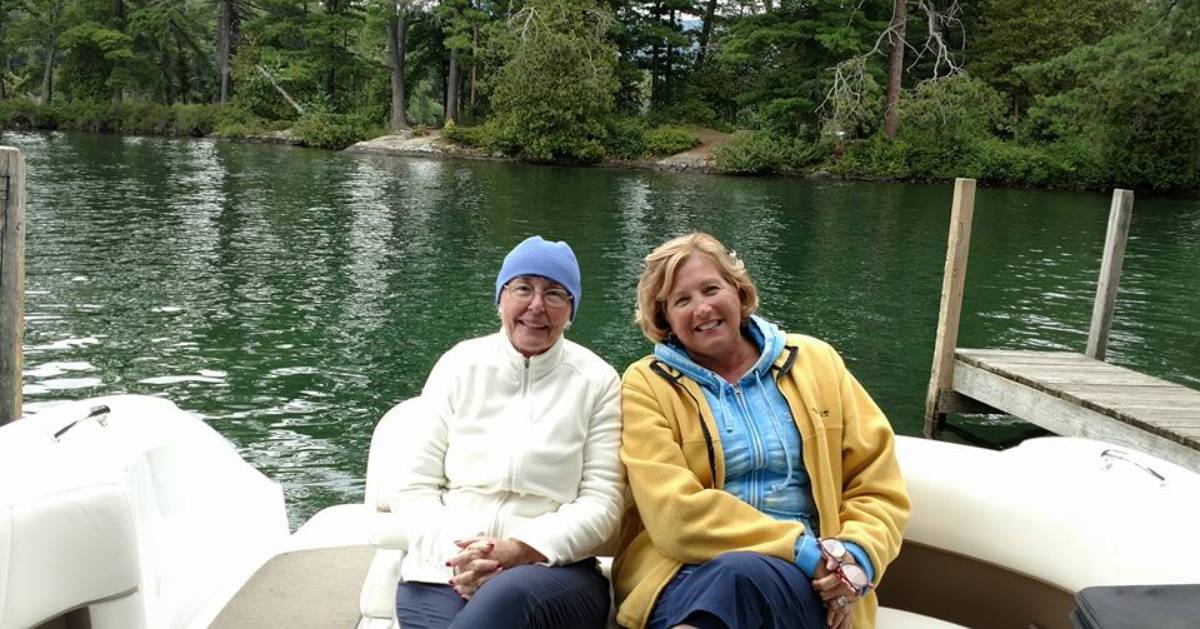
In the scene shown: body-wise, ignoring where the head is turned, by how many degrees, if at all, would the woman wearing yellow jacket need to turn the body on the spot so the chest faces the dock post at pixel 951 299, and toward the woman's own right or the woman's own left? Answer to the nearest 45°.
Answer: approximately 180°

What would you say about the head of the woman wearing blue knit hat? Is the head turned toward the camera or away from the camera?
toward the camera

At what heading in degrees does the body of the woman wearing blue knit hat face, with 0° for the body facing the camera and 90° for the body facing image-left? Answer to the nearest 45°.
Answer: approximately 0°

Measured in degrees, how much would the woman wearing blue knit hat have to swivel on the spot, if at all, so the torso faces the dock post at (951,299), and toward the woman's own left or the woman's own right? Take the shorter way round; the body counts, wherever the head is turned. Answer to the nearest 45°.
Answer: approximately 135° to the woman's own left

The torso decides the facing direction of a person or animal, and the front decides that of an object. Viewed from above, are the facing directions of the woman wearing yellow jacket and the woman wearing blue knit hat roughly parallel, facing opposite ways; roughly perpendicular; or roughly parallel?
roughly parallel

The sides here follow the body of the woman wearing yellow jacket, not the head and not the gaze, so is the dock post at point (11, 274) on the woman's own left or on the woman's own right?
on the woman's own right

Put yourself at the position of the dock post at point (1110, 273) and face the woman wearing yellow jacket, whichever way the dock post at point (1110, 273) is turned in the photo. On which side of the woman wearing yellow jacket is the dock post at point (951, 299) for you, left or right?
right

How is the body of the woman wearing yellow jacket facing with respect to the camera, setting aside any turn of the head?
toward the camera

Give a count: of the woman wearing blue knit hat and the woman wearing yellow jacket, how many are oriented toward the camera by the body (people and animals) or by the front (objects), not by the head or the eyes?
2

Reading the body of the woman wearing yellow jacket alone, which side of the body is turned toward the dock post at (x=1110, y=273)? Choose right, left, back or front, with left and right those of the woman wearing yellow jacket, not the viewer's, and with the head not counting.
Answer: back

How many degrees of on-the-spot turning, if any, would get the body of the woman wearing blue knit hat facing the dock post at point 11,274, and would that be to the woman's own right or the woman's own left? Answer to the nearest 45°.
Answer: approximately 135° to the woman's own right
